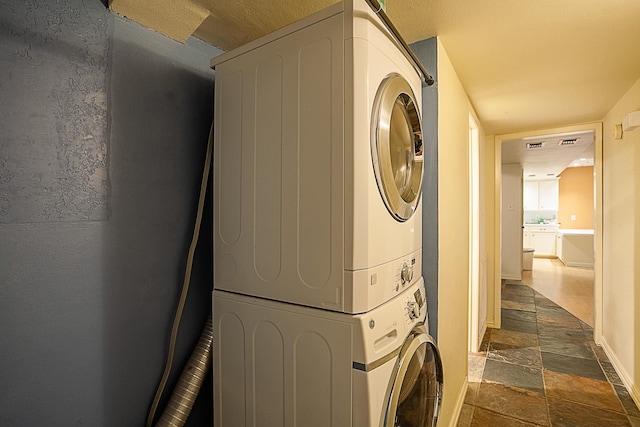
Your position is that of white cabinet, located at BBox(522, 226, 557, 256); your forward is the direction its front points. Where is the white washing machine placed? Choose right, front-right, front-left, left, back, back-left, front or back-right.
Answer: front

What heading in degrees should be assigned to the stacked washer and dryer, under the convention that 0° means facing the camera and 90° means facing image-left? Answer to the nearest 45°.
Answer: approximately 315°

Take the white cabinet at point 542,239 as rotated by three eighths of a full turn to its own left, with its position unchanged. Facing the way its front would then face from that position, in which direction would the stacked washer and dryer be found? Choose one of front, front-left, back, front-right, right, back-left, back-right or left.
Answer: back-right

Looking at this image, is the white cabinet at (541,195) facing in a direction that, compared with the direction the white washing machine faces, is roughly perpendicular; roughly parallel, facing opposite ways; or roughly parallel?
roughly perpendicular

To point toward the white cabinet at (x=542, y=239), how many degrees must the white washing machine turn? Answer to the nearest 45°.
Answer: approximately 90° to its left

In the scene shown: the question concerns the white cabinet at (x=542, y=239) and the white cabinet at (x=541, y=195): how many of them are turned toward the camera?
2

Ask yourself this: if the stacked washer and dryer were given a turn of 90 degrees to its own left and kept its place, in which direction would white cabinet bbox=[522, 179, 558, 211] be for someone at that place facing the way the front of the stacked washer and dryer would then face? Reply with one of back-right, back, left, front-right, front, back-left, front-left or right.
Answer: front

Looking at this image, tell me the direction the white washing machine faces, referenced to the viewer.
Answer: facing the viewer and to the right of the viewer

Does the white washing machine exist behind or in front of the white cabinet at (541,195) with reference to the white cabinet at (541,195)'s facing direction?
in front

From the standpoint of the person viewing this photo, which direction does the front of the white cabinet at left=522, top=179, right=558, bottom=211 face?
facing the viewer

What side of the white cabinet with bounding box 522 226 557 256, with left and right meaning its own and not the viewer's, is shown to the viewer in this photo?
front
